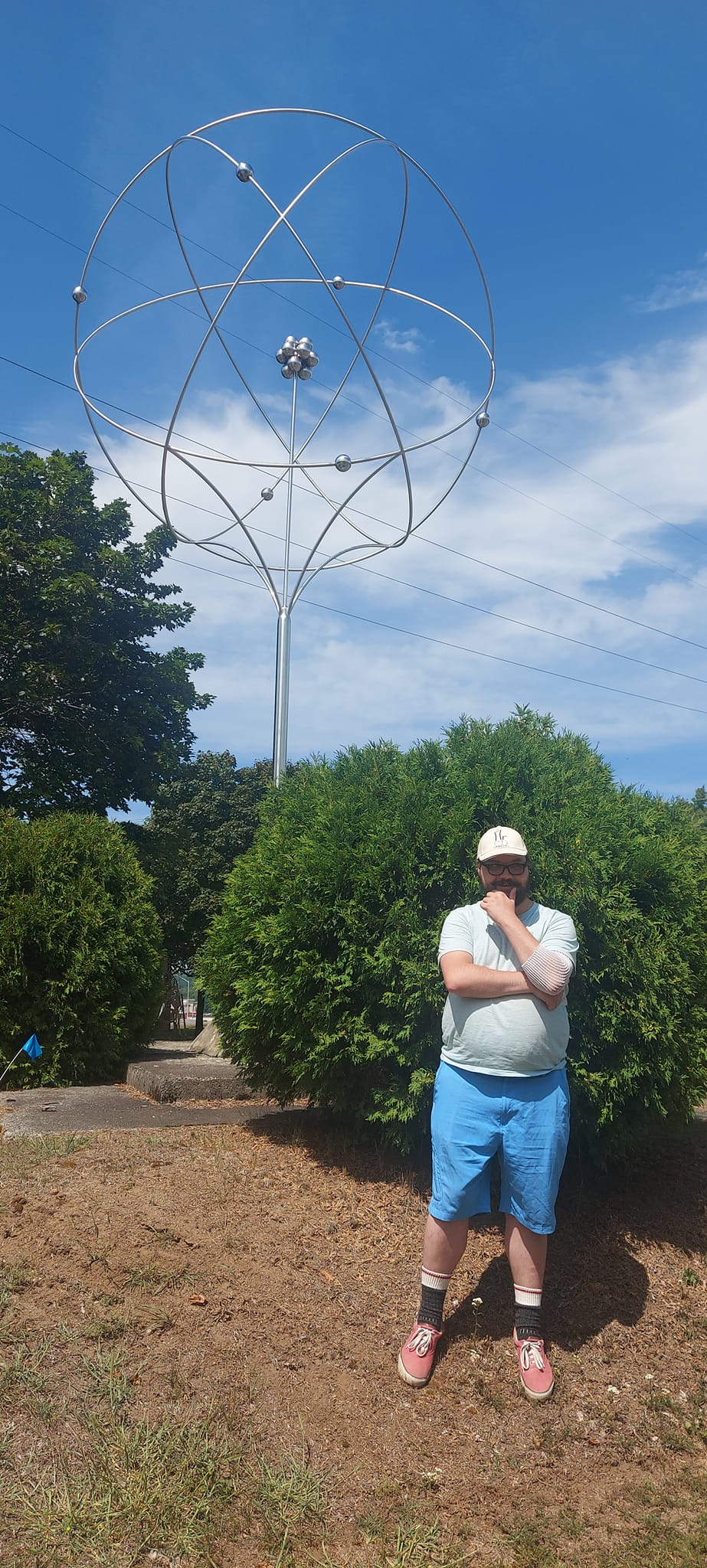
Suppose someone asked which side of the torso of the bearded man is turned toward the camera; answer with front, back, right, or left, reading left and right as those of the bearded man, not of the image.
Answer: front

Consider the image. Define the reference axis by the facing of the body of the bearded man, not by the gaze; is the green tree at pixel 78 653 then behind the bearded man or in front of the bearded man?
behind

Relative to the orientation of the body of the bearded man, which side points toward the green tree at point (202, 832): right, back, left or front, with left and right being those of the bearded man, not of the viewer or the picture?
back

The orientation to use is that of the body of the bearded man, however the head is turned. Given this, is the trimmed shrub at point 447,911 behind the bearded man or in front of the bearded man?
behind

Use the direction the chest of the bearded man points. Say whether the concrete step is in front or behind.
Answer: behind

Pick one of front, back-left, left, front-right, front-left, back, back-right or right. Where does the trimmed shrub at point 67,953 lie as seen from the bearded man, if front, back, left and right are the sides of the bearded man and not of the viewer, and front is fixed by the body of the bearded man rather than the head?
back-right
